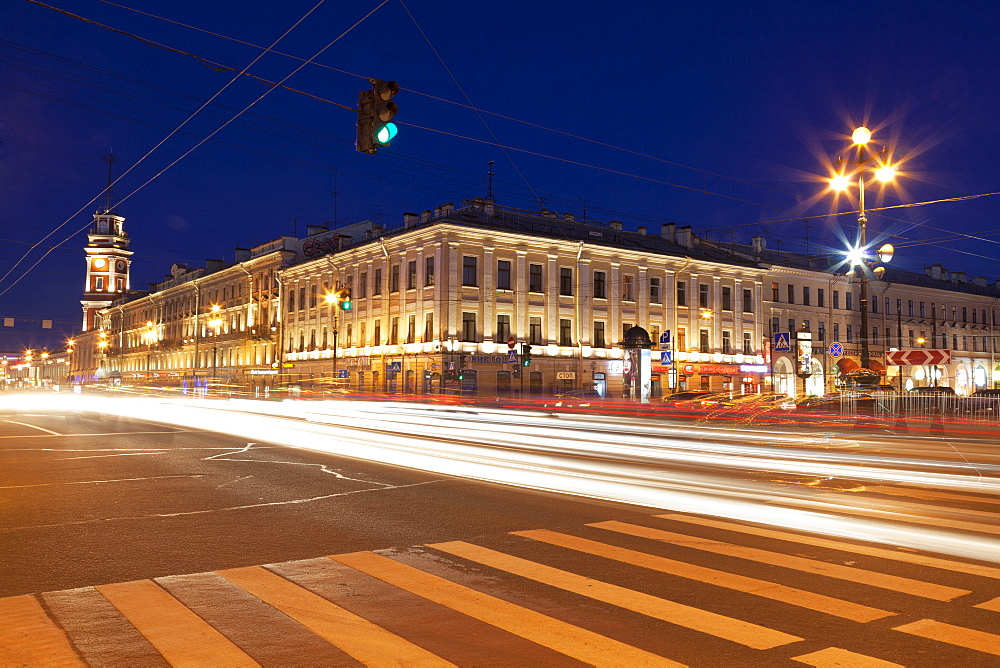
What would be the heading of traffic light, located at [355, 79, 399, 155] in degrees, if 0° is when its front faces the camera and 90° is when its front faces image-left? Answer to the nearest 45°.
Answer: approximately 315°
